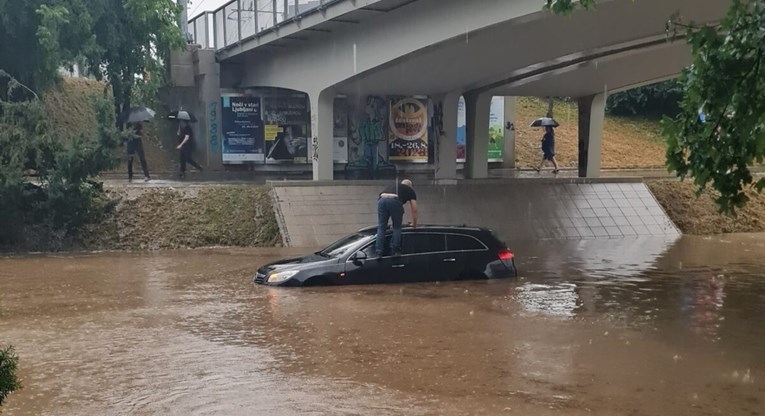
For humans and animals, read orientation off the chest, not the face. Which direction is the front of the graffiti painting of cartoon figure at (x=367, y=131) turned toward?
toward the camera

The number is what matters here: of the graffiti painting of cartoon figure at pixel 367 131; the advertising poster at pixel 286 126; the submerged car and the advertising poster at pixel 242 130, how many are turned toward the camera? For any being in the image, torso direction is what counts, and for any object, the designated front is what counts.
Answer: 3

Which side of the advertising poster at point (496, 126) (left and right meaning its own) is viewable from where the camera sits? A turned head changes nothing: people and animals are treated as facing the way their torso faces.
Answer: front

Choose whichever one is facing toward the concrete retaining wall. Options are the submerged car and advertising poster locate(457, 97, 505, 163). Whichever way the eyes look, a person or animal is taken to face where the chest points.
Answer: the advertising poster

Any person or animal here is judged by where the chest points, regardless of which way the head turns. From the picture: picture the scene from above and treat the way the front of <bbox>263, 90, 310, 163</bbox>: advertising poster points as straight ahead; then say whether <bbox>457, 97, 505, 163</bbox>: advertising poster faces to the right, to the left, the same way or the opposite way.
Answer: the same way

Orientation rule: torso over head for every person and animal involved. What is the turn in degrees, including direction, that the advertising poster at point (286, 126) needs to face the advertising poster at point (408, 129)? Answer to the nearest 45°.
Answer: approximately 90° to its left

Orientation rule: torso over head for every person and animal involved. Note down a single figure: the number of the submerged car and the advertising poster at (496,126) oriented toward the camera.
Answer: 1

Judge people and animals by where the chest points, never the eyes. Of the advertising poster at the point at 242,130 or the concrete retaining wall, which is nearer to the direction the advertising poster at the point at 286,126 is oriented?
the concrete retaining wall

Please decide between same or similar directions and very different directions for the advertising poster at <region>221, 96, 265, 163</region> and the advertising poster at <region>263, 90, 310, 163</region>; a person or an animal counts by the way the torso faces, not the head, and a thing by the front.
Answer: same or similar directions

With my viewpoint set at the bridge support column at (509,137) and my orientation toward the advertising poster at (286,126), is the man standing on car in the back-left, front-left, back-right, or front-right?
front-left

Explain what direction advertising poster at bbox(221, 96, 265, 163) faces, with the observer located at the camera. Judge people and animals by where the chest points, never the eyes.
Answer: facing the viewer

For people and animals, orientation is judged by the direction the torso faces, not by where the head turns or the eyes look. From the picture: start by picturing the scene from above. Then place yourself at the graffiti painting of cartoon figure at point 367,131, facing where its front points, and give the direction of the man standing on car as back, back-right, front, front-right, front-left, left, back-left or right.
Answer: front

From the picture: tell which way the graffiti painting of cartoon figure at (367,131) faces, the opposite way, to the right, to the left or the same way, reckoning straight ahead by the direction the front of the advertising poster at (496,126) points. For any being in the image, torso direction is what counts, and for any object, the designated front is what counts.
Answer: the same way

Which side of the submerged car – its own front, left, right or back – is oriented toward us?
left

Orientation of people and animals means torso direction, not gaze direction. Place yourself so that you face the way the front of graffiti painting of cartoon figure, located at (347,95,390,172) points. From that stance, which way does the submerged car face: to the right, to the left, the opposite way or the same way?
to the right
